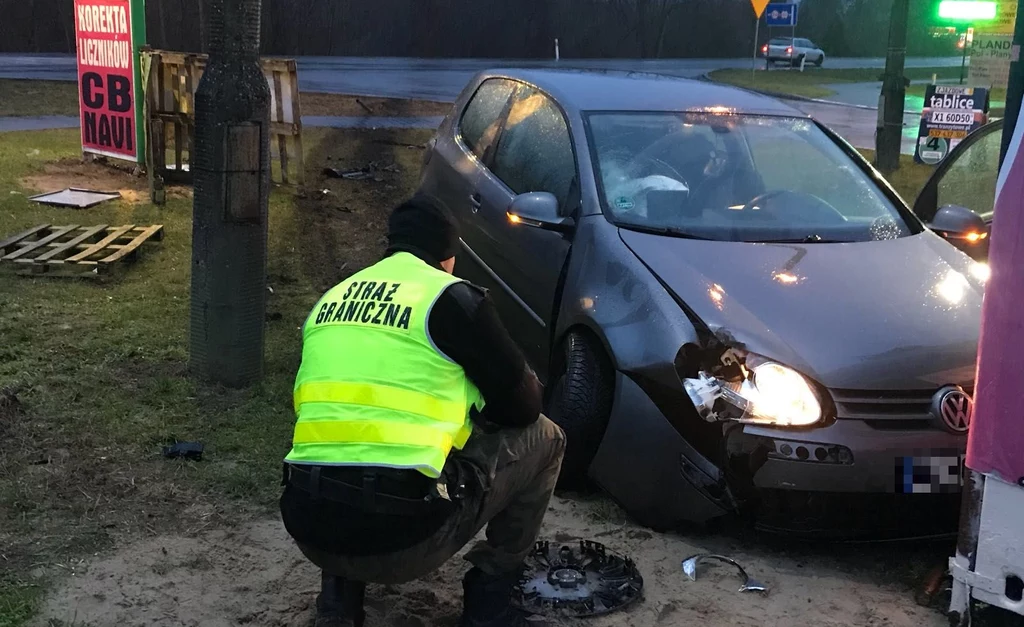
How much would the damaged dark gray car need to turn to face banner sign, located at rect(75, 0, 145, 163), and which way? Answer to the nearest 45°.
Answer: approximately 180°

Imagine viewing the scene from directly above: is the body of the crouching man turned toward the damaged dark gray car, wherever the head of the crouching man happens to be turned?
yes

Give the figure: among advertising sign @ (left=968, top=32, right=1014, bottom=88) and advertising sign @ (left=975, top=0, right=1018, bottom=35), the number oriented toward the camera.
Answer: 2

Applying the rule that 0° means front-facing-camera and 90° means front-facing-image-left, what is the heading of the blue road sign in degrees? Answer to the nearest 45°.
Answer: approximately 0°

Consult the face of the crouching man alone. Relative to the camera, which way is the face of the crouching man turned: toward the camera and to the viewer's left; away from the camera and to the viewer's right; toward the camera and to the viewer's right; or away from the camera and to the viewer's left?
away from the camera and to the viewer's right

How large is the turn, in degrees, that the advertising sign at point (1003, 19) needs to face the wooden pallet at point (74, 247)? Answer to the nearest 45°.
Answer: approximately 45° to its right

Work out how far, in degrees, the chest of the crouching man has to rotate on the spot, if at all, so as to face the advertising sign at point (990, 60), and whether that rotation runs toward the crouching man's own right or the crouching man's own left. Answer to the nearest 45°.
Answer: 0° — they already face it

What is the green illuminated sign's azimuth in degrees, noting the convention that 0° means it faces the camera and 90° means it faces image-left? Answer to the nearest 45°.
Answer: approximately 0°

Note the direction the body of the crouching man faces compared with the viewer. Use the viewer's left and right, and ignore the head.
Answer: facing away from the viewer and to the right of the viewer

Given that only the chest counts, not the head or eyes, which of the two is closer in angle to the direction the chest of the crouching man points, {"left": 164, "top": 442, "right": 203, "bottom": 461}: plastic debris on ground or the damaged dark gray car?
the damaged dark gray car

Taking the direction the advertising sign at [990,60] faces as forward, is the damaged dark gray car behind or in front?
in front

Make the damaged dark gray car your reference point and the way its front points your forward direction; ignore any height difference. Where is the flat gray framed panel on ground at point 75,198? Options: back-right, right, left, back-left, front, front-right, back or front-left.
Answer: back
